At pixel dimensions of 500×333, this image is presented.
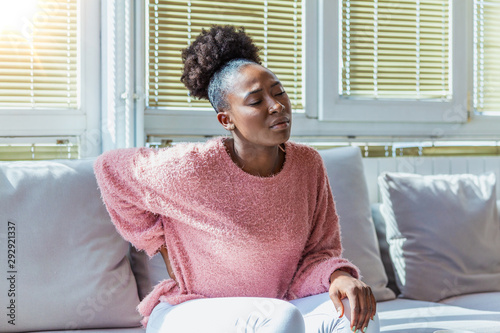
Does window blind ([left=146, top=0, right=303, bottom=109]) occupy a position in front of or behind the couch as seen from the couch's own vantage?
behind

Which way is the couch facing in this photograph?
toward the camera

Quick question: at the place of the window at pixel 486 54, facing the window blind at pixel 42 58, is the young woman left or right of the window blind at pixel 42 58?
left

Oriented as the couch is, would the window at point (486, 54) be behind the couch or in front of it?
behind

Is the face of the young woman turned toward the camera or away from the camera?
toward the camera
